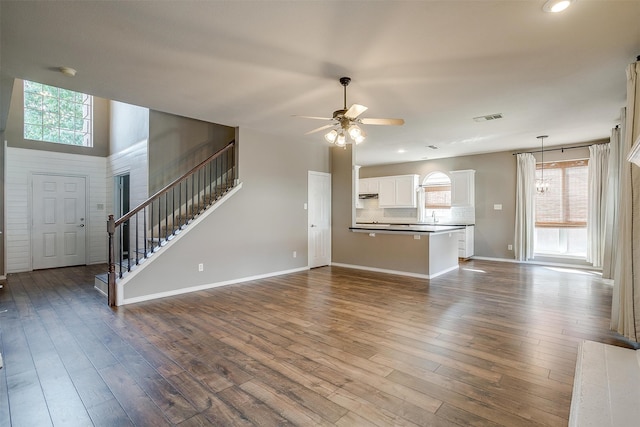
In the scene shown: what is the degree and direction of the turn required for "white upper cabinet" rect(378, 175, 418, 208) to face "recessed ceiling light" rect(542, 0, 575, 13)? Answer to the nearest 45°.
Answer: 0° — it already faces it

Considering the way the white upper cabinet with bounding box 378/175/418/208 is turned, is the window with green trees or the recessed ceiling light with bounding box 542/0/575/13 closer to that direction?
the recessed ceiling light

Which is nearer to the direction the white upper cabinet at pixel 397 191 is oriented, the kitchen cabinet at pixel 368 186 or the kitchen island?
the kitchen island

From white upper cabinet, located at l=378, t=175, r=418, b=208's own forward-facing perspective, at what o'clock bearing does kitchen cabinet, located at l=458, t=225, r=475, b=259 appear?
The kitchen cabinet is roughly at 10 o'clock from the white upper cabinet.

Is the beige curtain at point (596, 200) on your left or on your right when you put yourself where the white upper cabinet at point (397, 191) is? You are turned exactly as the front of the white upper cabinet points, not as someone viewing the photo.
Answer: on your left

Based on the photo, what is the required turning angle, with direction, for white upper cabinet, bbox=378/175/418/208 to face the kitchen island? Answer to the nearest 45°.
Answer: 0° — it already faces it

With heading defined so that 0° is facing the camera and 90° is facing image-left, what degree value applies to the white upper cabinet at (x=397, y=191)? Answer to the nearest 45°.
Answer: approximately 0°

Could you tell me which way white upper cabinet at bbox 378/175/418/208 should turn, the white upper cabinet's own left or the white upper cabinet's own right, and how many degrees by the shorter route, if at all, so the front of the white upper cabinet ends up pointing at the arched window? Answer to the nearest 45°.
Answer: approximately 90° to the white upper cabinet's own left

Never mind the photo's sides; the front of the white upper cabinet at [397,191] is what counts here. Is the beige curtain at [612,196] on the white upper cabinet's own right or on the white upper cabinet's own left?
on the white upper cabinet's own left

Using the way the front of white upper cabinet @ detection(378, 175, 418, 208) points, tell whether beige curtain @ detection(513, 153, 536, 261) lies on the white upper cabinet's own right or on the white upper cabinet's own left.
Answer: on the white upper cabinet's own left

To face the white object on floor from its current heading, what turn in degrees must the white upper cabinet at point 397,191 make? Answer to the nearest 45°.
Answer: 0° — it already faces it

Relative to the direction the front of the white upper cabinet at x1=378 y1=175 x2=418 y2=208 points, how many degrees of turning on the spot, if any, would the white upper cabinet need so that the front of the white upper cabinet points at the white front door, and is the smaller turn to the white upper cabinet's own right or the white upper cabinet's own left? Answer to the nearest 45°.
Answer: approximately 45° to the white upper cabinet's own right

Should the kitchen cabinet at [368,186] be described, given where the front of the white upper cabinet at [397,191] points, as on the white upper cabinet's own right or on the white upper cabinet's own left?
on the white upper cabinet's own right

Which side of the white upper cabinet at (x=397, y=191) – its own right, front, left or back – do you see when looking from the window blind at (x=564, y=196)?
left

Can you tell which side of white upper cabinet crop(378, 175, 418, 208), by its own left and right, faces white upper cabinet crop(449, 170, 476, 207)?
left

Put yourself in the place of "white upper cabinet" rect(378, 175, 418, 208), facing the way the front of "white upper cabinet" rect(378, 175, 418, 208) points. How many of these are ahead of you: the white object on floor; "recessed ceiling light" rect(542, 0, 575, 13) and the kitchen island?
3

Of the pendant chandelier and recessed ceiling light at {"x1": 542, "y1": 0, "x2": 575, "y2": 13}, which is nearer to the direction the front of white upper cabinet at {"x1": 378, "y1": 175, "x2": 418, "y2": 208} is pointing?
the recessed ceiling light
